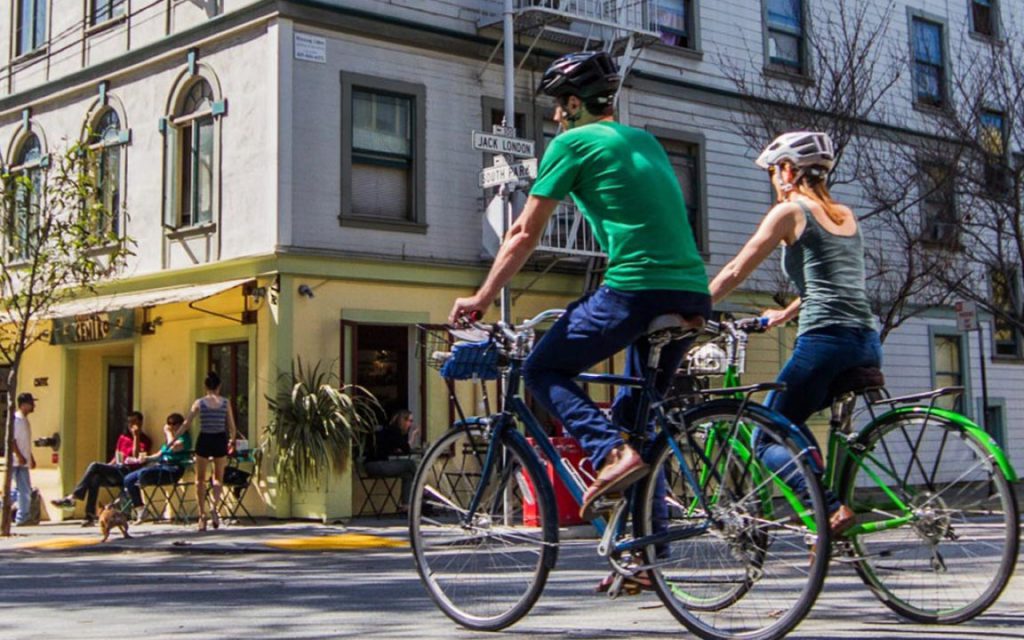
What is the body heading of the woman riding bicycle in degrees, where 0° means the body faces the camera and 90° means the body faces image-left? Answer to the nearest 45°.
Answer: approximately 135°

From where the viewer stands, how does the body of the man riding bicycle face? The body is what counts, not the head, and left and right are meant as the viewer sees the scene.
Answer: facing away from the viewer and to the left of the viewer

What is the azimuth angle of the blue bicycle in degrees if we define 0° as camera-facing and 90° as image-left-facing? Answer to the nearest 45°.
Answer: approximately 135°

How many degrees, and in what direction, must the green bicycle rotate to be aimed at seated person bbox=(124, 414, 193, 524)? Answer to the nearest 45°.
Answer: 0° — it already faces them

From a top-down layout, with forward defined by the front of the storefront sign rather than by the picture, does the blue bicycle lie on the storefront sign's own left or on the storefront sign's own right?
on the storefront sign's own left

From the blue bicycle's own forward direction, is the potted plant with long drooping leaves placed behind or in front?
in front

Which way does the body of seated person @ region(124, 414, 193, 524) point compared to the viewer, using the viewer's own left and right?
facing to the left of the viewer

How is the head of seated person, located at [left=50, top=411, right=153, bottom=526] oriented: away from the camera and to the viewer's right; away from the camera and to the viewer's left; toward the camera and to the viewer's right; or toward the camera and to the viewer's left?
toward the camera and to the viewer's left

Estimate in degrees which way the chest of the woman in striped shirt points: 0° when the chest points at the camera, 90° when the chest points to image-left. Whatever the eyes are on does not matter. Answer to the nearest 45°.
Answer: approximately 180°

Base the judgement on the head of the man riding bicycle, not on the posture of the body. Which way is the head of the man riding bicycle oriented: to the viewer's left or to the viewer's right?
to the viewer's left
